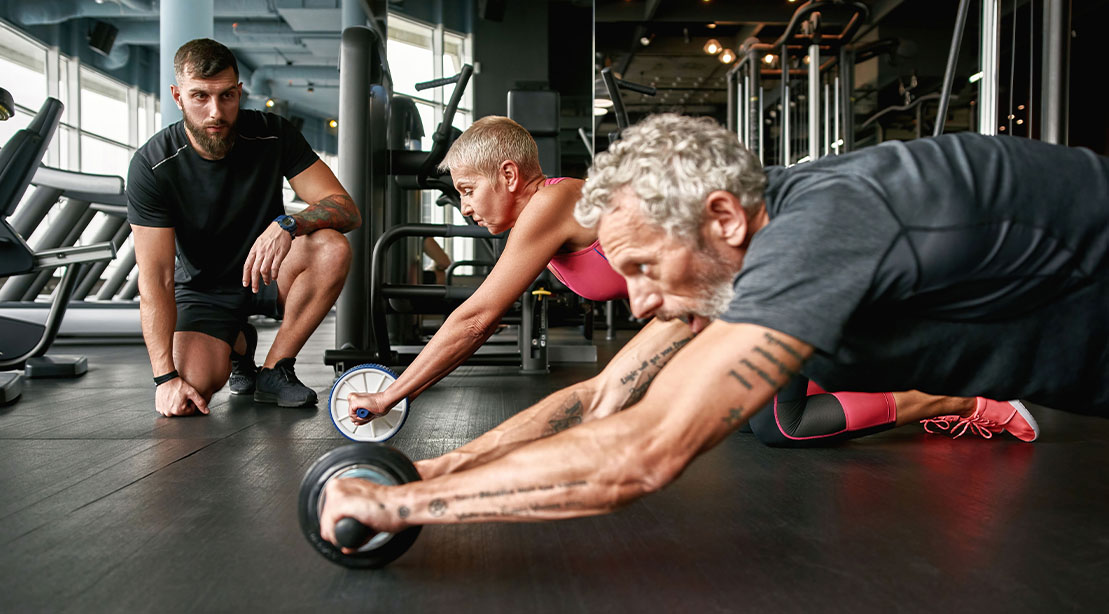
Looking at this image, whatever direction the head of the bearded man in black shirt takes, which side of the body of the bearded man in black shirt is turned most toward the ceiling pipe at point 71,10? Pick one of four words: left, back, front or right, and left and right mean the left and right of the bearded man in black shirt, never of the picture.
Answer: back

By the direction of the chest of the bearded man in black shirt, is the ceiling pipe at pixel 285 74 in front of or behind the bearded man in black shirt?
behind

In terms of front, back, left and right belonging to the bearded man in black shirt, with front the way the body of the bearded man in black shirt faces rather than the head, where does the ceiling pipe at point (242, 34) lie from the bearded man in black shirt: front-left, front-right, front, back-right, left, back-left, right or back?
back

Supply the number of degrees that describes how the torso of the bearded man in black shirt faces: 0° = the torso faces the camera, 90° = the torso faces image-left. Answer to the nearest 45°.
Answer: approximately 0°
